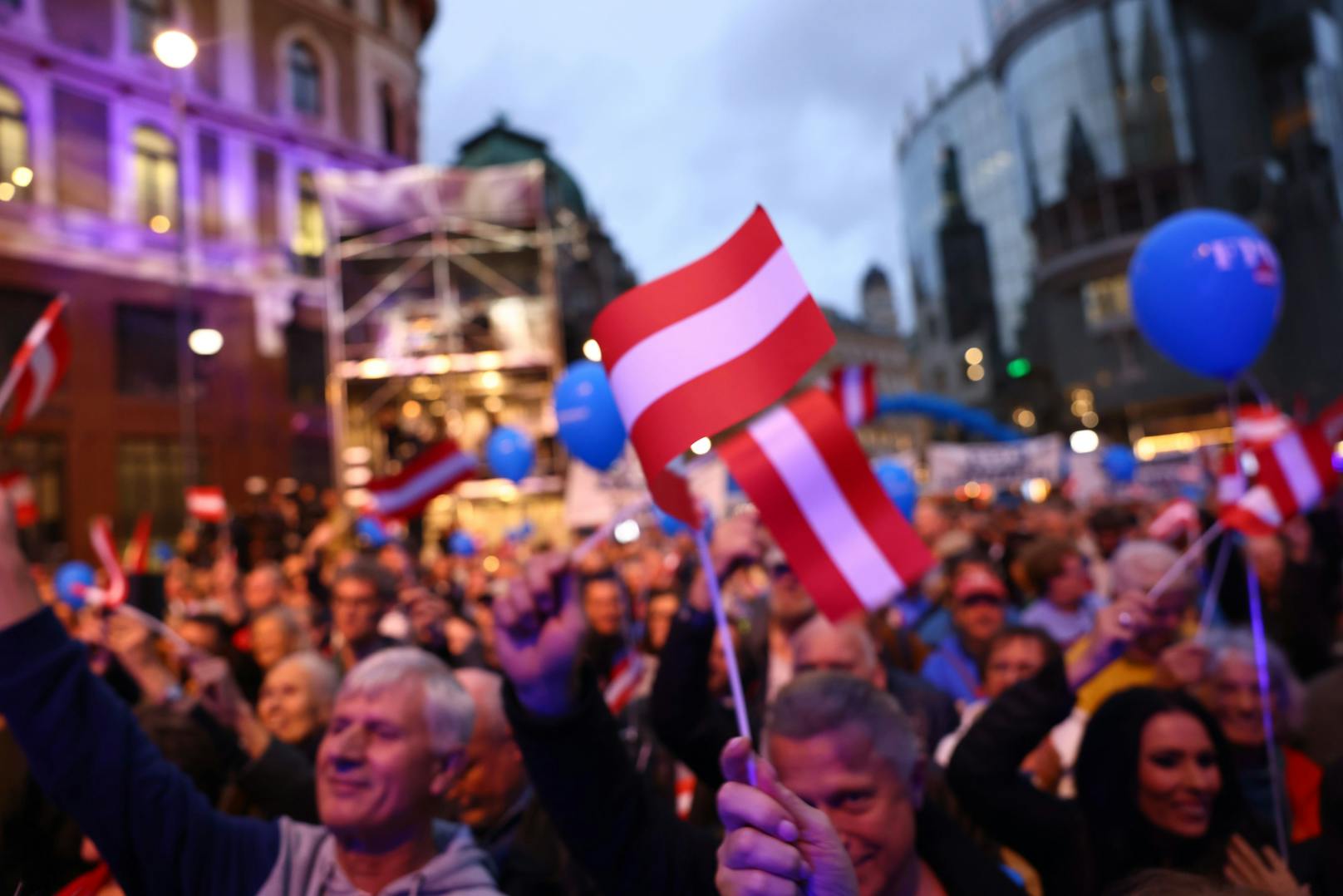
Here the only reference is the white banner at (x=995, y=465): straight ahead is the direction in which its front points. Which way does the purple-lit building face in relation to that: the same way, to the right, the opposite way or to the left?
to the left

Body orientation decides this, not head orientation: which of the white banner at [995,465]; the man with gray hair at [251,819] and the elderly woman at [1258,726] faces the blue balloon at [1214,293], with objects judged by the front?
the white banner

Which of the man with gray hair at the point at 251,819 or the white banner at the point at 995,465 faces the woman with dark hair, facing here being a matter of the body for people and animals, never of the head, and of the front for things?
the white banner

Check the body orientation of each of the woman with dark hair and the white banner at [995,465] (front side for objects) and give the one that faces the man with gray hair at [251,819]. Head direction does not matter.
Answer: the white banner

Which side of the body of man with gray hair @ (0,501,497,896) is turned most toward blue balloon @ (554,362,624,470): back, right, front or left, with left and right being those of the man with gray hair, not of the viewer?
back

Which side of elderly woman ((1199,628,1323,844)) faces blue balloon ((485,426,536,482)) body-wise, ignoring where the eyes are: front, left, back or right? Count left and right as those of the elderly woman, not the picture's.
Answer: right
